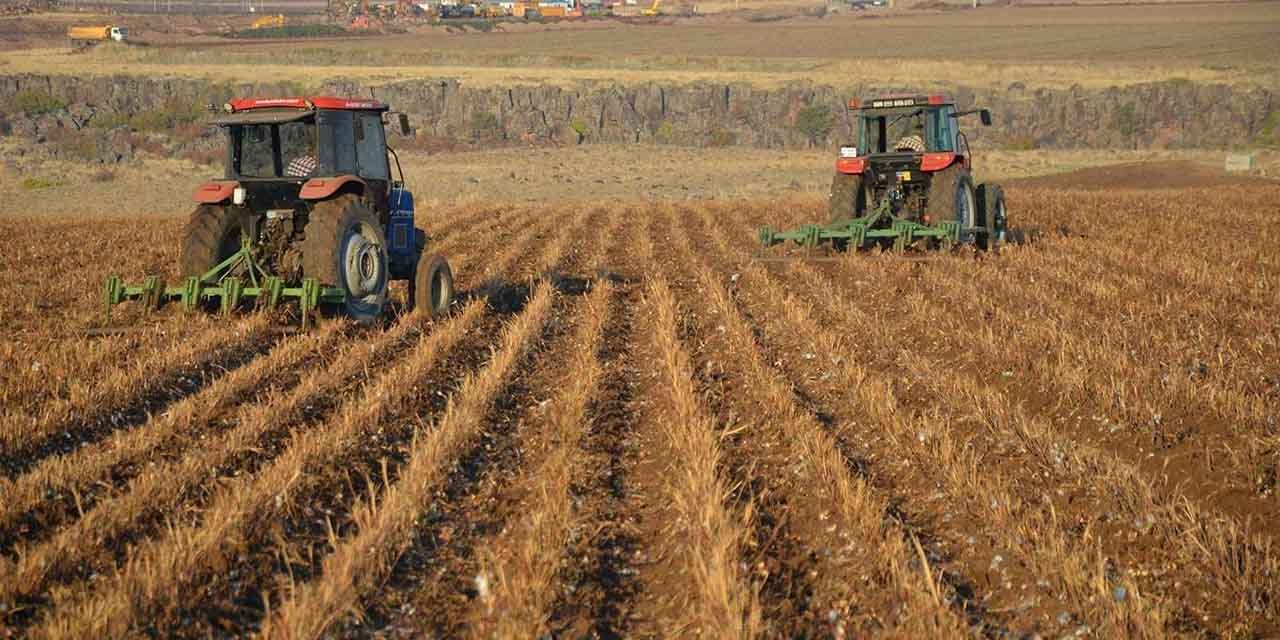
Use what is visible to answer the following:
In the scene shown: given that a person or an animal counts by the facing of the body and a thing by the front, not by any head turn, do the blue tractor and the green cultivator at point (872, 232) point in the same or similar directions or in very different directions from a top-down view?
same or similar directions

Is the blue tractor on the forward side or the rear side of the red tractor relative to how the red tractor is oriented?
on the rear side

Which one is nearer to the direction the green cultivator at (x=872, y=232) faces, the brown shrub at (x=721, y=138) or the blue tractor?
the brown shrub

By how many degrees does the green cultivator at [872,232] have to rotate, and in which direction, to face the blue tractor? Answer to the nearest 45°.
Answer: approximately 135° to its left

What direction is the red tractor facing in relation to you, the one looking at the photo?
facing away from the viewer and to the right of the viewer

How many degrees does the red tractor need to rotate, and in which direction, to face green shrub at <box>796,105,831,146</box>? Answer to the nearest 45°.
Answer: approximately 45° to its left

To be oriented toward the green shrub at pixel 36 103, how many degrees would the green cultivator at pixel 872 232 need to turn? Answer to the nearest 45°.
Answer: approximately 45° to its left

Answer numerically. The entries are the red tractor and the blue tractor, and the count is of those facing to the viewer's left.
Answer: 0

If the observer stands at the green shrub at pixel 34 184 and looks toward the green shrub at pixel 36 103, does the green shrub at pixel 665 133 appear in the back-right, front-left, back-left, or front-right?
front-right

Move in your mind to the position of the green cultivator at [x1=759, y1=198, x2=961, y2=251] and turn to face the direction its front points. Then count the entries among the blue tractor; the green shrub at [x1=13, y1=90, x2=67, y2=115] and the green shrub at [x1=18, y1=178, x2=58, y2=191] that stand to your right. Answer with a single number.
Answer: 0

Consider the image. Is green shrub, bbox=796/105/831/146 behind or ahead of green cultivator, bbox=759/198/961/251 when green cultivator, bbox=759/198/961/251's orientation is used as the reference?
ahead

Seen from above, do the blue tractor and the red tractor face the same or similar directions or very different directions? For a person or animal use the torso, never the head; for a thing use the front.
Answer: same or similar directions

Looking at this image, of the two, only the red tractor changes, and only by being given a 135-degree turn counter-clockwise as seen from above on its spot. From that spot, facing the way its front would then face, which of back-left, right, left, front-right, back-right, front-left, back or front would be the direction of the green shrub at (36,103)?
front-right

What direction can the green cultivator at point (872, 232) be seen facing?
away from the camera

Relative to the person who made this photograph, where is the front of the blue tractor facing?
facing away from the viewer and to the right of the viewer
